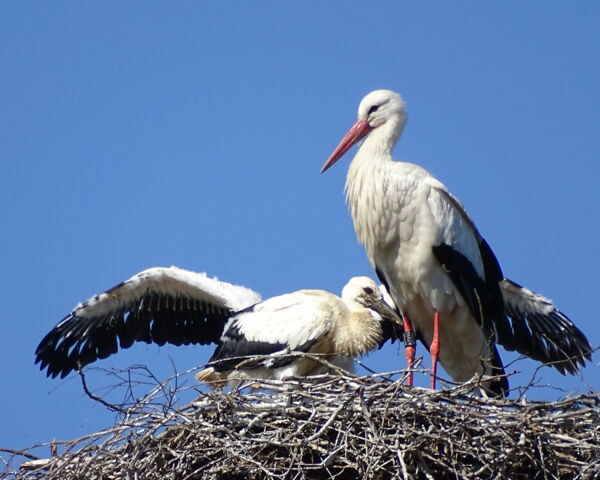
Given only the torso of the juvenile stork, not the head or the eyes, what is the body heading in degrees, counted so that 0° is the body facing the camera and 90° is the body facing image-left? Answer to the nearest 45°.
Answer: approximately 270°

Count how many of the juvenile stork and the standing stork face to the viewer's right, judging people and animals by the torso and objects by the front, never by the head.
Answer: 1

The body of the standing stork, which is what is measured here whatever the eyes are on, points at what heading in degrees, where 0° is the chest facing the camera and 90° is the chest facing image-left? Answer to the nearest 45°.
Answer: approximately 45°

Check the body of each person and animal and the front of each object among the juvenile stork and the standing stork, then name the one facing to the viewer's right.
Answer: the juvenile stork
